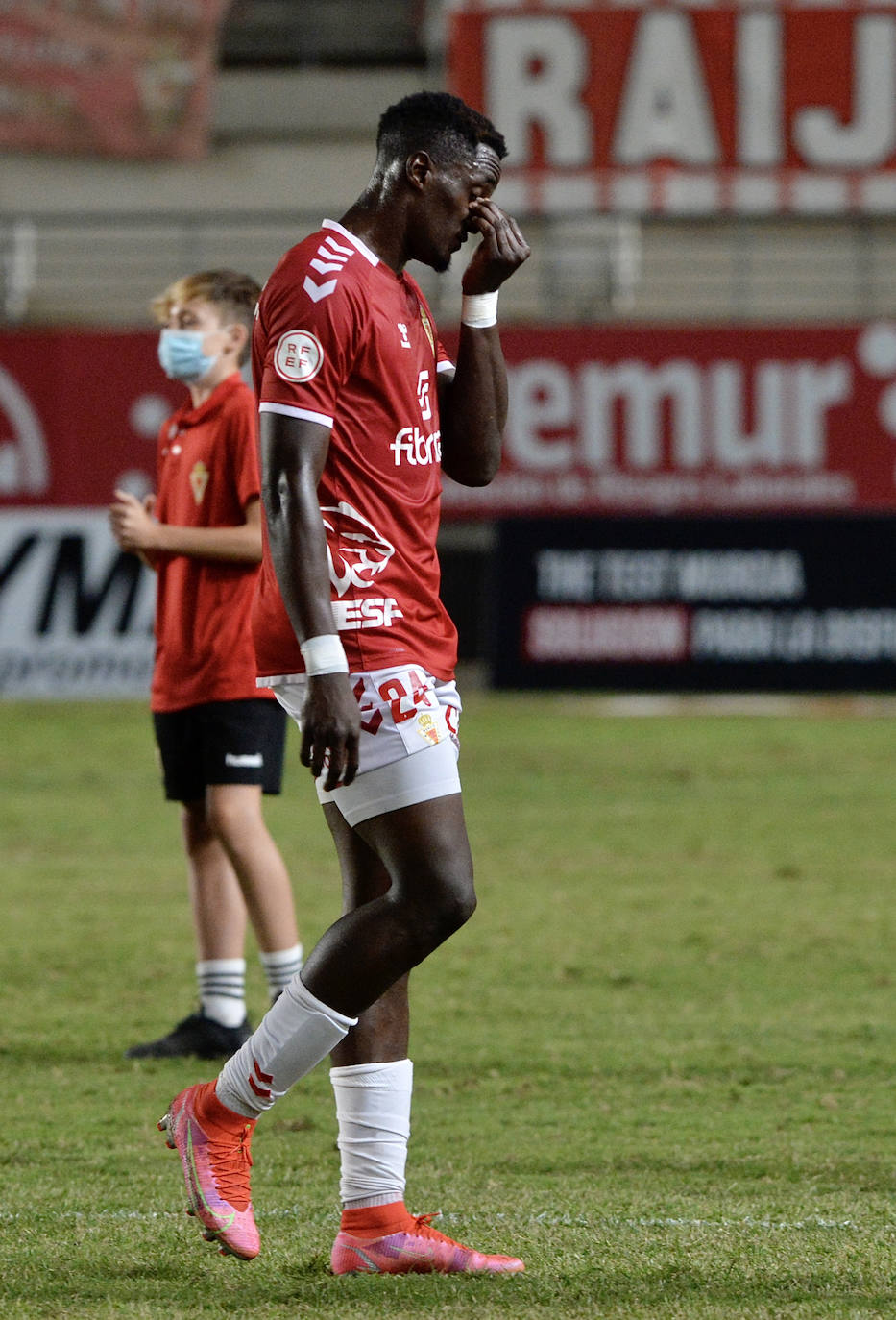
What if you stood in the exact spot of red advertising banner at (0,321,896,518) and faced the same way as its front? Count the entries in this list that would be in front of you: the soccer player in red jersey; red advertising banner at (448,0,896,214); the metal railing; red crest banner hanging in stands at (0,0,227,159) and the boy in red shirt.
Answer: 2

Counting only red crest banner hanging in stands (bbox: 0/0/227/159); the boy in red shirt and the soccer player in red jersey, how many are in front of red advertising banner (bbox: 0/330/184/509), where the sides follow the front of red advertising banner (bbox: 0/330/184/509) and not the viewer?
2

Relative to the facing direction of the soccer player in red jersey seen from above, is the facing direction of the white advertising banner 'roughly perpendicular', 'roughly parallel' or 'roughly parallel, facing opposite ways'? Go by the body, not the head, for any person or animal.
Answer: roughly perpendicular

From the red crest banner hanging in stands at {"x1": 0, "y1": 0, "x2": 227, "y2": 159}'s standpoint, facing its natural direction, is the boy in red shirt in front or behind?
in front

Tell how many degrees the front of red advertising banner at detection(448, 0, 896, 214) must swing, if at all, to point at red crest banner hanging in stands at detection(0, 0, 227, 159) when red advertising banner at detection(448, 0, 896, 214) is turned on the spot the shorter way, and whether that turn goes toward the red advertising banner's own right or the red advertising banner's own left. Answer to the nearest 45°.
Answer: approximately 90° to the red advertising banner's own right

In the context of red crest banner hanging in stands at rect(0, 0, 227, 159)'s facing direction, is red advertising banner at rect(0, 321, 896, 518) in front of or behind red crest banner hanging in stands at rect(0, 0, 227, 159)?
in front

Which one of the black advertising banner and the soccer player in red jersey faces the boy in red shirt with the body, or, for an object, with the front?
the black advertising banner

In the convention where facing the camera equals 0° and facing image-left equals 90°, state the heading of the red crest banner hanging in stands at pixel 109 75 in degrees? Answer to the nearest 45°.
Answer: approximately 0°

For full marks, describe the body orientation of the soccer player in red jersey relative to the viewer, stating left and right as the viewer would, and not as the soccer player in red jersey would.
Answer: facing to the right of the viewer
